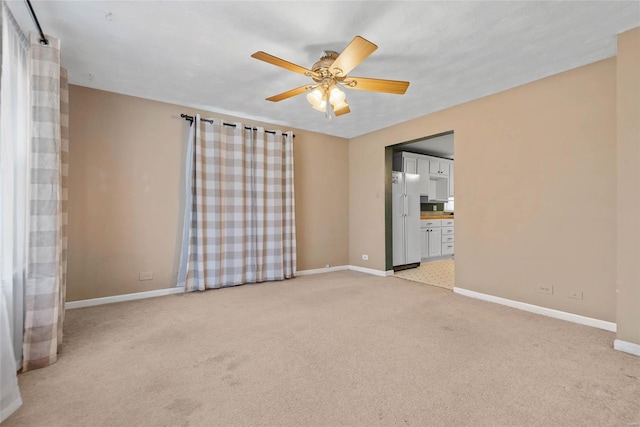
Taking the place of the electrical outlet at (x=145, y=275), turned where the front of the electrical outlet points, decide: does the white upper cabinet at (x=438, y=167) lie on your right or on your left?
on your left

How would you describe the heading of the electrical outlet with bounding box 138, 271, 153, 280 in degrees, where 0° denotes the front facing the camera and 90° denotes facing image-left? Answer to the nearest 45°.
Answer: approximately 0°

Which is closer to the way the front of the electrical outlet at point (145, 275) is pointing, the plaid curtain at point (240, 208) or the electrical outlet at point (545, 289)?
the electrical outlet

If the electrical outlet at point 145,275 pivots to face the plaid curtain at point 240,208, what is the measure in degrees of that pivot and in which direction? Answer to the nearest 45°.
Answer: approximately 90° to its left

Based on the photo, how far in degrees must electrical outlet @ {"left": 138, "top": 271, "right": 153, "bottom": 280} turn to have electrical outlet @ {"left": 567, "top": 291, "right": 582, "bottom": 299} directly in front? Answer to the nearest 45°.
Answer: approximately 45° to its left

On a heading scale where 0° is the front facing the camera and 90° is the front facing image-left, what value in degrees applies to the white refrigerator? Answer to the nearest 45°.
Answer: approximately 315°

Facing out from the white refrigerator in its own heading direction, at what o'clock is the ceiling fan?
The ceiling fan is roughly at 2 o'clock from the white refrigerator.

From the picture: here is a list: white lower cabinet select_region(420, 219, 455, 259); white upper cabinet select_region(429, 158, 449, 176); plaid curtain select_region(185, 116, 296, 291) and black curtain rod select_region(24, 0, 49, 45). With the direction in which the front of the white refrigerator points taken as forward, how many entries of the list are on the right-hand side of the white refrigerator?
2

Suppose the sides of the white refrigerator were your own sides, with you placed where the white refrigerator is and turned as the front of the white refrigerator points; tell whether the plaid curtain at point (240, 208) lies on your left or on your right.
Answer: on your right

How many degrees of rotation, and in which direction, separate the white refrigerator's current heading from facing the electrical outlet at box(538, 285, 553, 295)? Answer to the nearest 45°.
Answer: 0° — it already faces it

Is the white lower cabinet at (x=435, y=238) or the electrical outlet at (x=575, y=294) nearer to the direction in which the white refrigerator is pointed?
the electrical outlet

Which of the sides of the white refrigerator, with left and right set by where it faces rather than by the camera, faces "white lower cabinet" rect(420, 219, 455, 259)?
left

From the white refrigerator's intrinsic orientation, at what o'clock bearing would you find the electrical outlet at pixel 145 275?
The electrical outlet is roughly at 3 o'clock from the white refrigerator.
